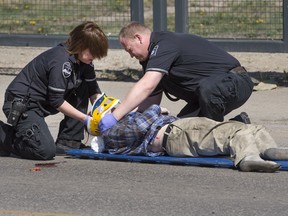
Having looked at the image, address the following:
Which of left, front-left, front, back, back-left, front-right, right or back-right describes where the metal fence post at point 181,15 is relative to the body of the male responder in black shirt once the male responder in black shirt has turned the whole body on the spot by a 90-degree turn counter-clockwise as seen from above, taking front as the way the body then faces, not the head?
back

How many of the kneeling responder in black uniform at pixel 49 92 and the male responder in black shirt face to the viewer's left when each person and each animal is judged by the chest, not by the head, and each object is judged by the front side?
1

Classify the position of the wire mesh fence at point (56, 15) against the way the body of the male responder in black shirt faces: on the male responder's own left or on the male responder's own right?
on the male responder's own right

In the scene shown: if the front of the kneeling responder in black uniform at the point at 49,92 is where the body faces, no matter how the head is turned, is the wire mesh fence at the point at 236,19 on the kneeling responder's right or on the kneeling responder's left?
on the kneeling responder's left

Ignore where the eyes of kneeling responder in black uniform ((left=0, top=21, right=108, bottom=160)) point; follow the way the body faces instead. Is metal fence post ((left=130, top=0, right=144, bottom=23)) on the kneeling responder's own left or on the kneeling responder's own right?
on the kneeling responder's own left

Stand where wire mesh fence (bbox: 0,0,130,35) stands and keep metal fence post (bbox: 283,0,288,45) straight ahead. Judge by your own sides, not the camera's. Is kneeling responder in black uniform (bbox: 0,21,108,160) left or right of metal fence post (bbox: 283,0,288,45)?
right

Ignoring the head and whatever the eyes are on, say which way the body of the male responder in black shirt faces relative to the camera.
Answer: to the viewer's left

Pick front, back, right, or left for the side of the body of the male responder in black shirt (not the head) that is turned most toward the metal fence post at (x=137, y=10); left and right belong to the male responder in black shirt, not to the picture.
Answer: right

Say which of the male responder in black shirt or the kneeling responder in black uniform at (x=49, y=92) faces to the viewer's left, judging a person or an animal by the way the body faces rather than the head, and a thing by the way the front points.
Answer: the male responder in black shirt

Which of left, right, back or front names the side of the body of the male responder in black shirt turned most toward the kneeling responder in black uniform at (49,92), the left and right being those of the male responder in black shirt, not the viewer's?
front

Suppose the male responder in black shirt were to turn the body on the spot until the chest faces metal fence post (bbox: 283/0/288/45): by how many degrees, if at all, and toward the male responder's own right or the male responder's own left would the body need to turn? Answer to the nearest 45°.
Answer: approximately 90° to the male responder's own right

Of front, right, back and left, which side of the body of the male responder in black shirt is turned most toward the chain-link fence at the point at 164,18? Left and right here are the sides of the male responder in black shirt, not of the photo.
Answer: right

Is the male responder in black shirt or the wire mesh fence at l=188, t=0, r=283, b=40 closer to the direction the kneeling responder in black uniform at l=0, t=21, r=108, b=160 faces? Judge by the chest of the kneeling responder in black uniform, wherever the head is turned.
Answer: the male responder in black shirt

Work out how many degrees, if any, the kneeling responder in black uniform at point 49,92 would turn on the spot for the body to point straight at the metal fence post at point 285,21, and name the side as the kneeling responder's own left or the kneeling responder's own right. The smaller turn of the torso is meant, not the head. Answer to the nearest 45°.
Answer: approximately 90° to the kneeling responder's own left
